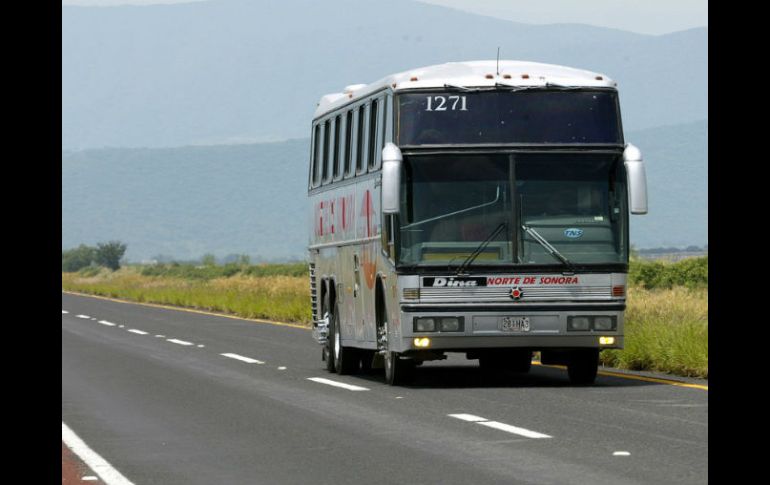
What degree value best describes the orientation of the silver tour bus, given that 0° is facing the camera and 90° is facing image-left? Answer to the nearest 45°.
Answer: approximately 0°
